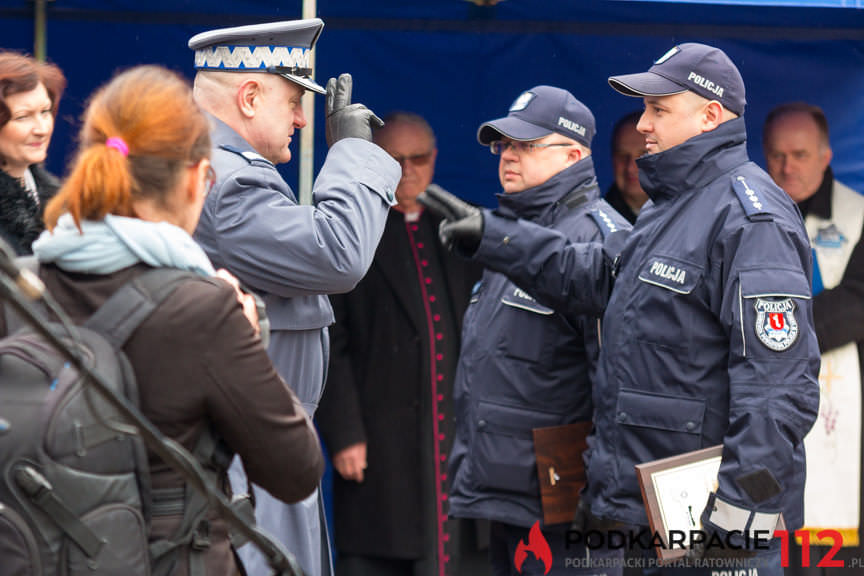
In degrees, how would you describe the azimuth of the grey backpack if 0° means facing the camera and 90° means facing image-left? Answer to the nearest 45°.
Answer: approximately 45°

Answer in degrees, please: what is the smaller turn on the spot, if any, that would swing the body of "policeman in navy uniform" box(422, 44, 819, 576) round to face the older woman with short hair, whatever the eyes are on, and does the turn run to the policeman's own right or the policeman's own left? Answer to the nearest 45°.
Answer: approximately 45° to the policeman's own right

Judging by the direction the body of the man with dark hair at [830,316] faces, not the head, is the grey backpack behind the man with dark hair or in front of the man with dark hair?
in front

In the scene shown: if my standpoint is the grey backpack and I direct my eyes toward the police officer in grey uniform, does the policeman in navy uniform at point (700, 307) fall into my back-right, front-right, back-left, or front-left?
front-right

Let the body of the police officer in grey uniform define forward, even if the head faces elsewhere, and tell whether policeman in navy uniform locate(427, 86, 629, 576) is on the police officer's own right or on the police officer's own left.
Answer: on the police officer's own left

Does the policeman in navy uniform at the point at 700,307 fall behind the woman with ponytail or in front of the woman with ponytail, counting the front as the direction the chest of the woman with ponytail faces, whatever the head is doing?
in front

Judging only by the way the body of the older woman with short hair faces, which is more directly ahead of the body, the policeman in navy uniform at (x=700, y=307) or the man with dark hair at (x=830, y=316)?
the policeman in navy uniform

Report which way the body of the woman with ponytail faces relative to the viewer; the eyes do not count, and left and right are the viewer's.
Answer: facing away from the viewer and to the right of the viewer

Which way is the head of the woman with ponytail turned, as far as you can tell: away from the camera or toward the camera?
away from the camera

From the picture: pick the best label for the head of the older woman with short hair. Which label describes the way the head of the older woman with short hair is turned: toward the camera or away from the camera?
toward the camera

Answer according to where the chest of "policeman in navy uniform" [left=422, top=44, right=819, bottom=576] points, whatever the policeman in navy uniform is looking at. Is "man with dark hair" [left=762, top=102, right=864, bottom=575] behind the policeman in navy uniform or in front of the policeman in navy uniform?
behind

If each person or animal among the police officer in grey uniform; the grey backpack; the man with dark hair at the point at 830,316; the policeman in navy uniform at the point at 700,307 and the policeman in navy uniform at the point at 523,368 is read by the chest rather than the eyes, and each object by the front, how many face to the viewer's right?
1

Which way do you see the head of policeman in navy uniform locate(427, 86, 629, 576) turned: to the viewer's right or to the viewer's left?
to the viewer's left

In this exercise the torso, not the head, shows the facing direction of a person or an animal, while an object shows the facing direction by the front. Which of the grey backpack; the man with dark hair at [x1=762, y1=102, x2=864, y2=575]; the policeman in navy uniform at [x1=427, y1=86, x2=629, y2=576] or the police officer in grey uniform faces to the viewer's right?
the police officer in grey uniform

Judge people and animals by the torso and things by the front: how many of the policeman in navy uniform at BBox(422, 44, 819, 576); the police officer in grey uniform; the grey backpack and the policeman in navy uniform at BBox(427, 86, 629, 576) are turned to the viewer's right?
1

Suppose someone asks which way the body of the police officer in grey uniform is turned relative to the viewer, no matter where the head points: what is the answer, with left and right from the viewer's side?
facing to the right of the viewer

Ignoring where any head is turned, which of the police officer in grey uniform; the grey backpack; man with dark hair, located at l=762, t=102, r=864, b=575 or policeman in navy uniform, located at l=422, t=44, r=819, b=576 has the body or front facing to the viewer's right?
the police officer in grey uniform

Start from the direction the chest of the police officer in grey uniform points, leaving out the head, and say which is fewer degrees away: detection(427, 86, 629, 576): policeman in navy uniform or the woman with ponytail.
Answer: the policeman in navy uniform

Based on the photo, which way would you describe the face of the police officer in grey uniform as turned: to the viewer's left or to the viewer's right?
to the viewer's right

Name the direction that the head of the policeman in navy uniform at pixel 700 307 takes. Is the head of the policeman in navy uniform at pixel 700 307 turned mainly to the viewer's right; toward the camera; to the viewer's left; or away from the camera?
to the viewer's left
